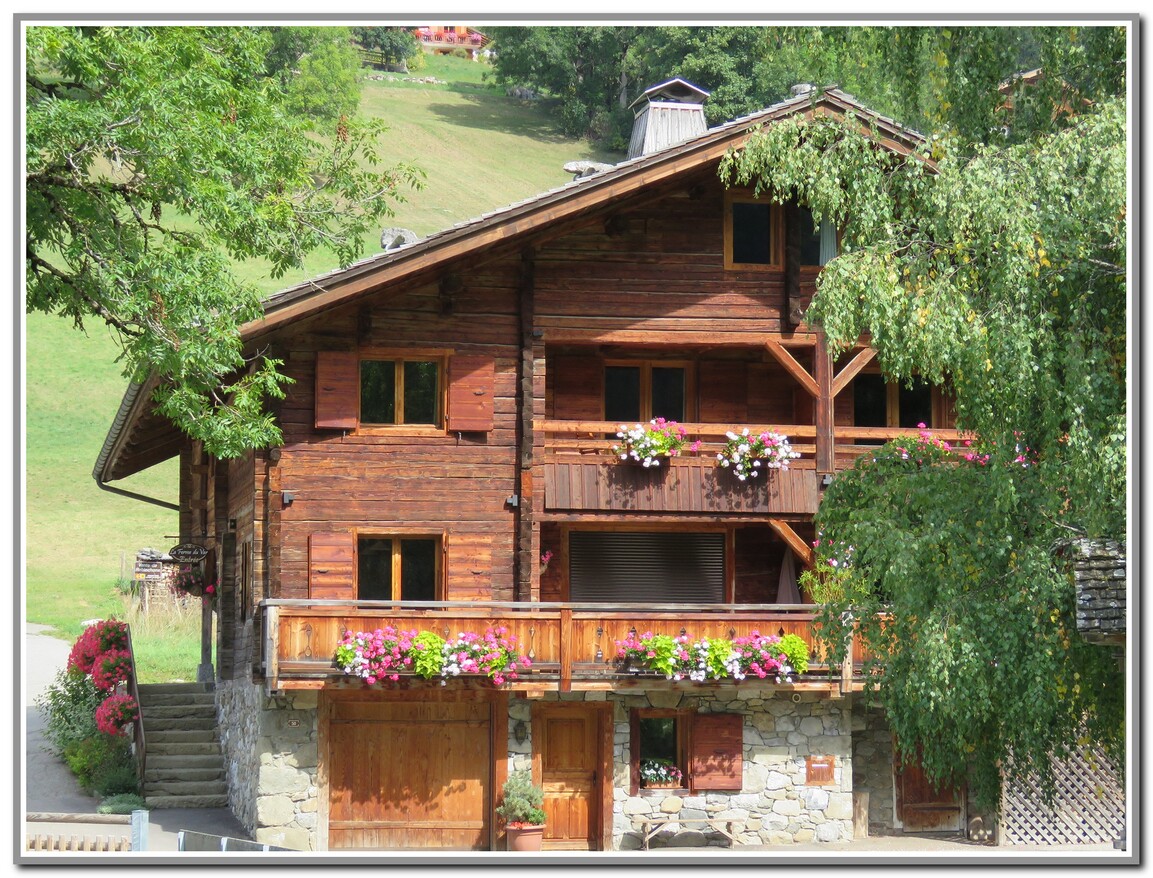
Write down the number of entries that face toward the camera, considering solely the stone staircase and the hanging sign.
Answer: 2

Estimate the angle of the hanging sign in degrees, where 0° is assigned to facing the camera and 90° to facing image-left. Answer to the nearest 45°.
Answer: approximately 0°

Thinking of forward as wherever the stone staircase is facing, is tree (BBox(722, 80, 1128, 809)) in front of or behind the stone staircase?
in front

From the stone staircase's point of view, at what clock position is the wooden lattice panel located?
The wooden lattice panel is roughly at 10 o'clock from the stone staircase.

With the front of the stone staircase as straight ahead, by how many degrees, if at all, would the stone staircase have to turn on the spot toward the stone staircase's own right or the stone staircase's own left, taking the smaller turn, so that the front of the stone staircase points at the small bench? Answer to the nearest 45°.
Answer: approximately 45° to the stone staircase's own left

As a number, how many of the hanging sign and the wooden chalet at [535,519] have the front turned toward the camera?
2

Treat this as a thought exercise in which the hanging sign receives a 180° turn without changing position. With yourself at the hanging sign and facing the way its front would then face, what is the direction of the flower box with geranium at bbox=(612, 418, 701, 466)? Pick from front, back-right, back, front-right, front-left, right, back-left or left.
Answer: back-right

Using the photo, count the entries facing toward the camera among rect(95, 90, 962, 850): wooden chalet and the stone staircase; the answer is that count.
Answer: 2

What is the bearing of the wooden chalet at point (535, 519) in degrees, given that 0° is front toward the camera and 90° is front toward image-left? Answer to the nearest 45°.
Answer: approximately 0°

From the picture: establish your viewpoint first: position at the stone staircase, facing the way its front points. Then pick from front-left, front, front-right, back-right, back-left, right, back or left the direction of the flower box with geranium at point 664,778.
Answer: front-left
